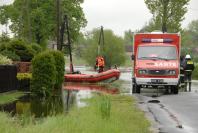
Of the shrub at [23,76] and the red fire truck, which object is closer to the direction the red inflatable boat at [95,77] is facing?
the red fire truck

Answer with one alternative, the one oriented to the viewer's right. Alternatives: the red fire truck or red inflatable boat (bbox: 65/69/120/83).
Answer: the red inflatable boat

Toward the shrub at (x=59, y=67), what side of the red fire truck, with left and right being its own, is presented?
right

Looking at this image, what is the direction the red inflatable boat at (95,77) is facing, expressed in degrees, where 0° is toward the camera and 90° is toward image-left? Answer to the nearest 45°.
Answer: approximately 270°

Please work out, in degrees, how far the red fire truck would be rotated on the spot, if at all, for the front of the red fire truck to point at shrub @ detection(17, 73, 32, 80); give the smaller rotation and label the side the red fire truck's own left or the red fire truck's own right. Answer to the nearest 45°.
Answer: approximately 90° to the red fire truck's own right

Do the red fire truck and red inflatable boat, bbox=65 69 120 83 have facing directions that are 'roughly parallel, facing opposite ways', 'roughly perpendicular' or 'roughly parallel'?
roughly perpendicular

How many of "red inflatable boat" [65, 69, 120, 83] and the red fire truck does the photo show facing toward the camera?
1

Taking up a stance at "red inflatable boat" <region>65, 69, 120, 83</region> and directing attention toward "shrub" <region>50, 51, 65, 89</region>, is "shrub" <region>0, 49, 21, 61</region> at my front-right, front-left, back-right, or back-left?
front-right

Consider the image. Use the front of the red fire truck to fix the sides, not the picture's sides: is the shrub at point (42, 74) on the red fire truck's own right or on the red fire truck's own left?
on the red fire truck's own right

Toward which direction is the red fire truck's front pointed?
toward the camera
